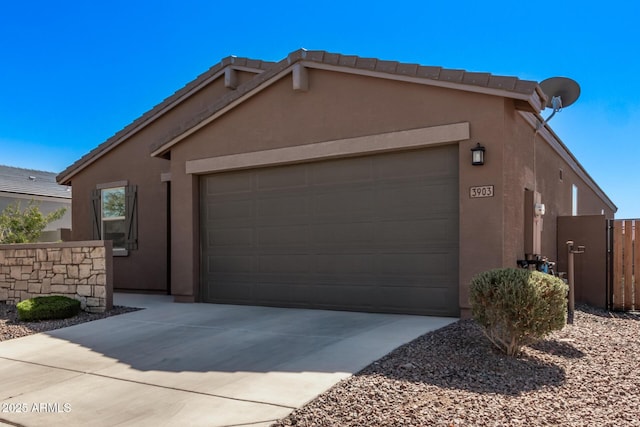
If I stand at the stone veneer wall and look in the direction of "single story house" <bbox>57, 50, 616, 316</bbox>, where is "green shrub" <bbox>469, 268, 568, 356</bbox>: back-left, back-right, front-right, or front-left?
front-right

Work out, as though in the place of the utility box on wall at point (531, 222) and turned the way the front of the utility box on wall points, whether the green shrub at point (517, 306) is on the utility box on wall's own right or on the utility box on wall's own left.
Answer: on the utility box on wall's own right

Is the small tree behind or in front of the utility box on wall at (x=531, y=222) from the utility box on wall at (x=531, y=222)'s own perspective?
behind

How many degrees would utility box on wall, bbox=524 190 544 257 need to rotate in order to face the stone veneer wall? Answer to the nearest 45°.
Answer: approximately 135° to its right

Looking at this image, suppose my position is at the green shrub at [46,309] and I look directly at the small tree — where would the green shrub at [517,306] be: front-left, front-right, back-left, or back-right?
back-right

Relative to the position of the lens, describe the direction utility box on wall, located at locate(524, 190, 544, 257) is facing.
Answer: facing the viewer and to the right of the viewer

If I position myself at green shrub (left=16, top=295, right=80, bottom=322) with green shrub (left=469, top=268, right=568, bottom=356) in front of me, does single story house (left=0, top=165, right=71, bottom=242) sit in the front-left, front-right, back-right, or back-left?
back-left

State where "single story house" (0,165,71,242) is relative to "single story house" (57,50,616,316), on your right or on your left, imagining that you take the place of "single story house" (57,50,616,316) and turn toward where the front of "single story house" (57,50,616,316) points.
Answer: on your right

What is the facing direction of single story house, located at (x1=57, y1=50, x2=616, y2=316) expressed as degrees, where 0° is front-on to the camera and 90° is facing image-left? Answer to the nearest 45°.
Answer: approximately 45°
